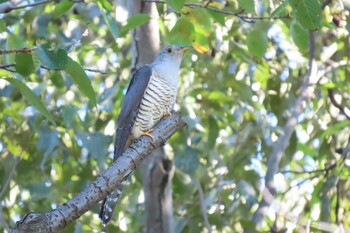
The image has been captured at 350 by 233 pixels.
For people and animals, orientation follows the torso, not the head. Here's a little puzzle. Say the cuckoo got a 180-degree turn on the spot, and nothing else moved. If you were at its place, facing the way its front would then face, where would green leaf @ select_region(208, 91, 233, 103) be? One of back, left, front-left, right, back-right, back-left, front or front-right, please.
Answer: back-right

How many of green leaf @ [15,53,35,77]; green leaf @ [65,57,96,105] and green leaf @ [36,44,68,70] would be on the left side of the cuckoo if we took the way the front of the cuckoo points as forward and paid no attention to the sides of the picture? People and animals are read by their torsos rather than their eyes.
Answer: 0

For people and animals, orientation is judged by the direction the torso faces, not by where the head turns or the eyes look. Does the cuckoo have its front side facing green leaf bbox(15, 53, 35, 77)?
no

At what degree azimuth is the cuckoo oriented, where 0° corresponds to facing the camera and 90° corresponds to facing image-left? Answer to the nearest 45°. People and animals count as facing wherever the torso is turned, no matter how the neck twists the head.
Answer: approximately 270°

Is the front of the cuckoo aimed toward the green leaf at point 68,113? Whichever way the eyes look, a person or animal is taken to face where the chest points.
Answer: no

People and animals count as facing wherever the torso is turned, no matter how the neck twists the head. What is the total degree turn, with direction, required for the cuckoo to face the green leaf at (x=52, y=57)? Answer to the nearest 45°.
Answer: approximately 90° to its right
